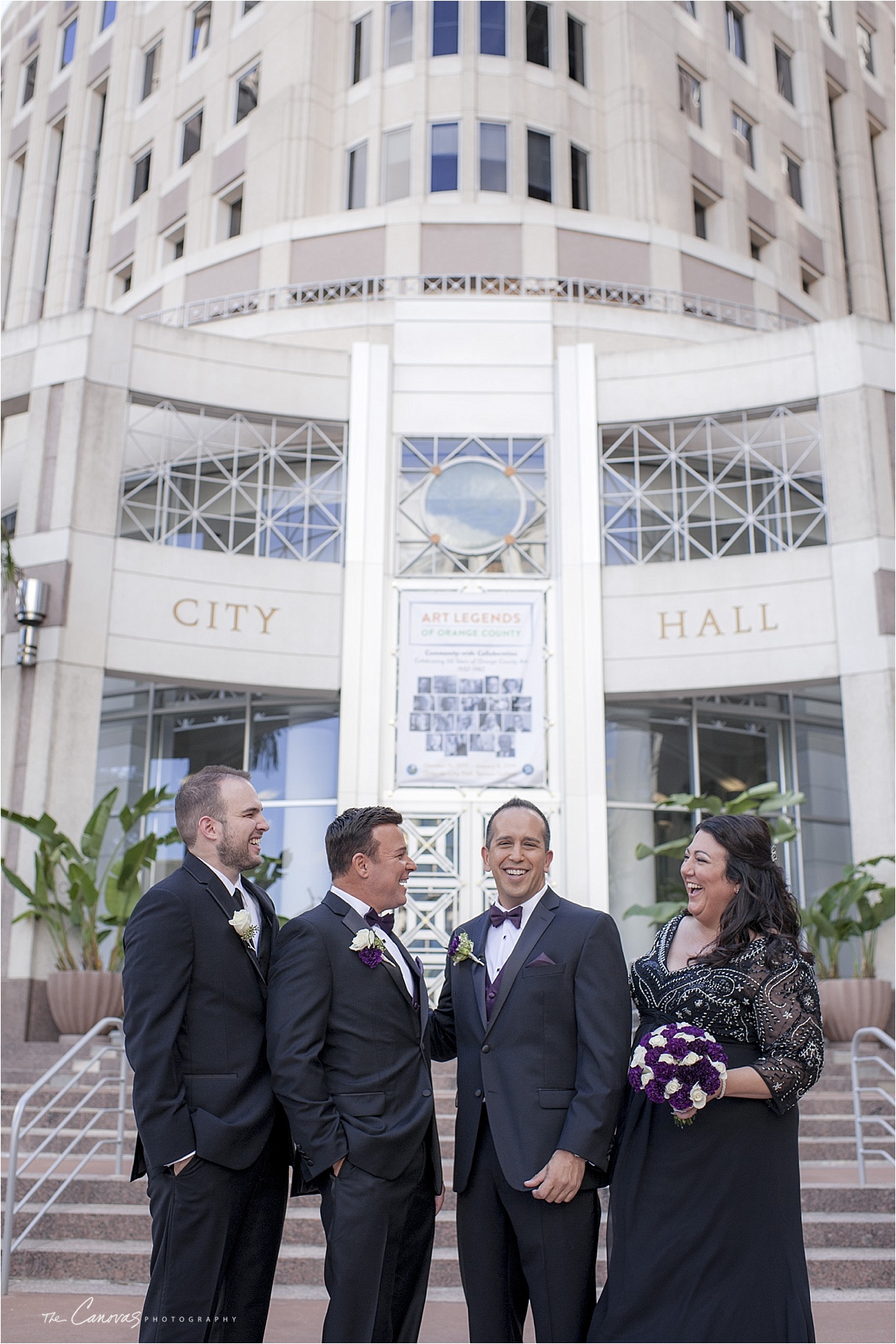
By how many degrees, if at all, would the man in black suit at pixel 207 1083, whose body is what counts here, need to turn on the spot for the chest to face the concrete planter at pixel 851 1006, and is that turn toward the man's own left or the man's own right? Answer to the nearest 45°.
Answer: approximately 90° to the man's own left

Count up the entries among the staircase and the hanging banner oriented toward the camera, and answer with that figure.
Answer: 2

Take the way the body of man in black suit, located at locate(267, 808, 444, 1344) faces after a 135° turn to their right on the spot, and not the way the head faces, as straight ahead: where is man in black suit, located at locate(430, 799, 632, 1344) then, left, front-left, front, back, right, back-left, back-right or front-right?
back

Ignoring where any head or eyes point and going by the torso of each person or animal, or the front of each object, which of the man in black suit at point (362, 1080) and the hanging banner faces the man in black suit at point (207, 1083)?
the hanging banner

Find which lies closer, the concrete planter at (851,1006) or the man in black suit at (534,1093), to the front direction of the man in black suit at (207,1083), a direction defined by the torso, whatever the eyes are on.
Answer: the man in black suit

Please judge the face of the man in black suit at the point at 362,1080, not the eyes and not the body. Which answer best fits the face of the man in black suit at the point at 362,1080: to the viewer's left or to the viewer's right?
to the viewer's right

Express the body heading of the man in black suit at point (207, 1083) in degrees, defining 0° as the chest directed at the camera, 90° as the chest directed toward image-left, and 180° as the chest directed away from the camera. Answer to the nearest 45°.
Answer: approximately 315°

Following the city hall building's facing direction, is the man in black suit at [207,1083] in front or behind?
in front

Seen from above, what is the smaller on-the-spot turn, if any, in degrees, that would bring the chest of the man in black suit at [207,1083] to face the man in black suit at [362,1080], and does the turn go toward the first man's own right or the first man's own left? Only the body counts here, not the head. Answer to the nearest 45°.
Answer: approximately 45° to the first man's own left

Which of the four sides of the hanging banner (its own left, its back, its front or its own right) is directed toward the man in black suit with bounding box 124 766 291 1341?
front

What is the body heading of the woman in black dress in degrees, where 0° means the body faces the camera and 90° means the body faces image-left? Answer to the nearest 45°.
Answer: approximately 45°

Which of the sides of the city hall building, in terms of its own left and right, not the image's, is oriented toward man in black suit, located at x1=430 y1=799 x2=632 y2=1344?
front

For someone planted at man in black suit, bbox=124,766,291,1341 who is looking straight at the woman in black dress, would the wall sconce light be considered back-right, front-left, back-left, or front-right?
back-left
